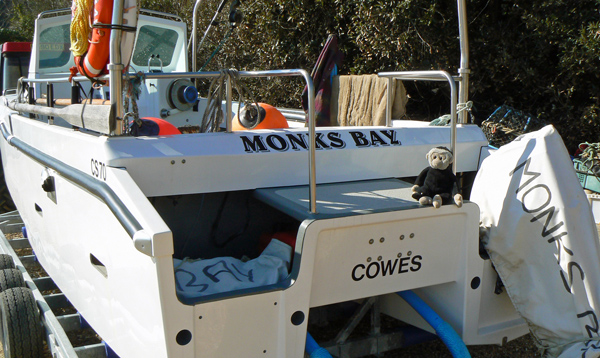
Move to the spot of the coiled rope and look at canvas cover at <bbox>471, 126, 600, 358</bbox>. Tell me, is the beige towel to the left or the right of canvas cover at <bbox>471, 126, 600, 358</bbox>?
left

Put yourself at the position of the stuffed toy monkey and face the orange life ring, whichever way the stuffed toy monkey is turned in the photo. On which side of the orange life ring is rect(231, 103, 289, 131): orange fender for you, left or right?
right

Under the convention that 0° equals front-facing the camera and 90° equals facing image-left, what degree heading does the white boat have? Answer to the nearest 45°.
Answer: approximately 135°
